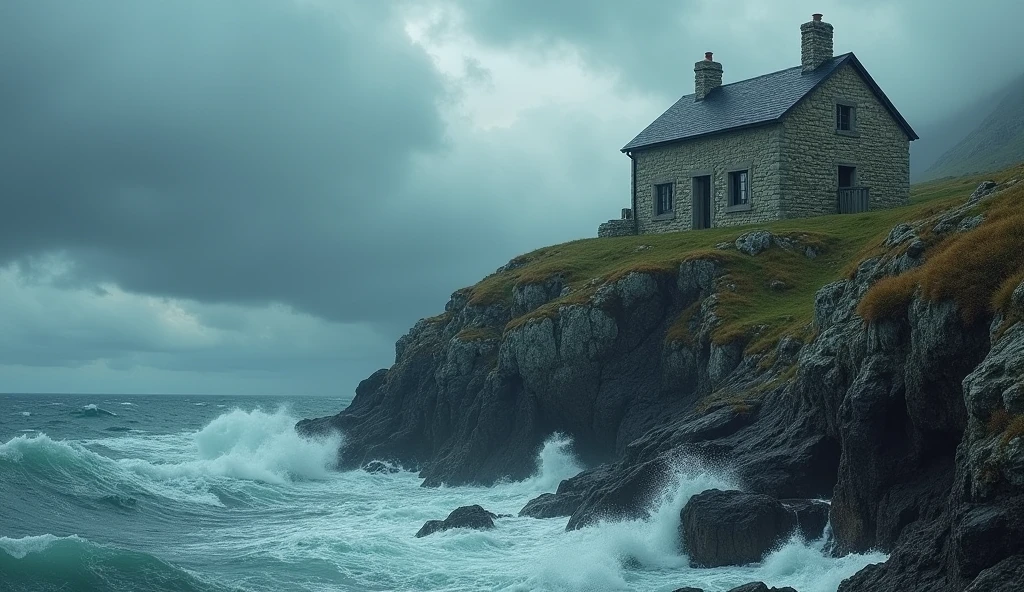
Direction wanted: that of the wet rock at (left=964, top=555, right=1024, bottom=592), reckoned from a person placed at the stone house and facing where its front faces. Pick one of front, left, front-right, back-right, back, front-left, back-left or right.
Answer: front-left

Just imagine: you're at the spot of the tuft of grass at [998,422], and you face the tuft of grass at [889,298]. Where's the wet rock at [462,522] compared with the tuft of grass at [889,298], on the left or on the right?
left

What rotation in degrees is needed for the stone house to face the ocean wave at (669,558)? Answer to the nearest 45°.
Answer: approximately 45° to its left

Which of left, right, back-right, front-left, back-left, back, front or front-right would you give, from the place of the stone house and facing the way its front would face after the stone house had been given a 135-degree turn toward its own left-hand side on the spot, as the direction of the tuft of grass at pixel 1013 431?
right

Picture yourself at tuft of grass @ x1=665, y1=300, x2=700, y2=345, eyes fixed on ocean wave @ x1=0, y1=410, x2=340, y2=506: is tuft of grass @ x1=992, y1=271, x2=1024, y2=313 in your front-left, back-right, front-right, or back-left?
back-left

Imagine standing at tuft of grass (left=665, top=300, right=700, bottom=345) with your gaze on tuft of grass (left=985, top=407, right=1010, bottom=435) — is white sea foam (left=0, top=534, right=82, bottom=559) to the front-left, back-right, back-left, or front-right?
front-right

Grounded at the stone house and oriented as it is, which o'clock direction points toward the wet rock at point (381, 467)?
The wet rock is roughly at 1 o'clock from the stone house.

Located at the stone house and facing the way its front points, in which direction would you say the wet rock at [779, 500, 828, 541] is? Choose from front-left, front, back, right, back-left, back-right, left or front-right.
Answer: front-left

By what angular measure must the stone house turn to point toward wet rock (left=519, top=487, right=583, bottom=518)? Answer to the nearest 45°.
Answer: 0° — it already faces it

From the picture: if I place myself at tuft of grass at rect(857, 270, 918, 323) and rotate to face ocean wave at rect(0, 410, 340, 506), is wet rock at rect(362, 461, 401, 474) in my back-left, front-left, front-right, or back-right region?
front-right

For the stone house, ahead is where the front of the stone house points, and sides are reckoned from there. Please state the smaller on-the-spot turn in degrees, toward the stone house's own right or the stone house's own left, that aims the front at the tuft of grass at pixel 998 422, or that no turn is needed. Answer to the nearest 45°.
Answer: approximately 45° to the stone house's own left

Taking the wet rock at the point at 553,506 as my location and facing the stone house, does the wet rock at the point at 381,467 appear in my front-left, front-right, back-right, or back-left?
front-left

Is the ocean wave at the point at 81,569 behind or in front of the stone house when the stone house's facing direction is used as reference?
in front

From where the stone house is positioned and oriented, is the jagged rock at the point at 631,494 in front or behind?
in front

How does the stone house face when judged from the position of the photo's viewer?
facing the viewer and to the left of the viewer
